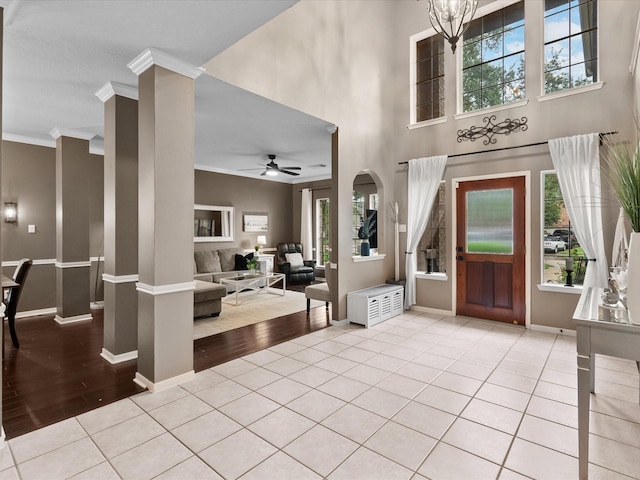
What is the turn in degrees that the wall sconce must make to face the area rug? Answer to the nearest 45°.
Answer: approximately 45° to its left

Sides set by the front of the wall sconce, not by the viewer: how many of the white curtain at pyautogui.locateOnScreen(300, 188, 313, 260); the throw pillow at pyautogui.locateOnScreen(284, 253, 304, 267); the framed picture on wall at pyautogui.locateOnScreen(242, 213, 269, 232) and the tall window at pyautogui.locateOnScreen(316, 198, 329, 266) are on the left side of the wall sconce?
4
